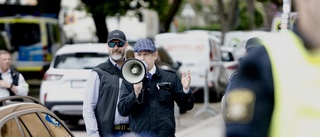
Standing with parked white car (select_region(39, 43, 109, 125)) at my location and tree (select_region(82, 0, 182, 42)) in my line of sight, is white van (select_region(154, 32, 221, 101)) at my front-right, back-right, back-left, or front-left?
front-right
